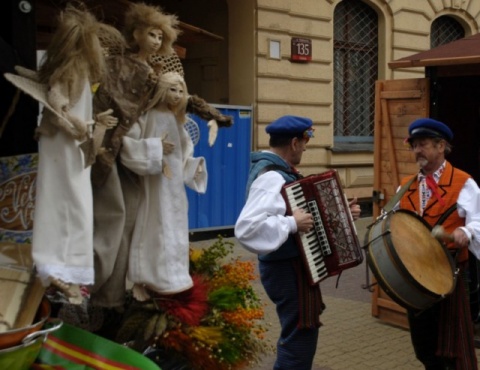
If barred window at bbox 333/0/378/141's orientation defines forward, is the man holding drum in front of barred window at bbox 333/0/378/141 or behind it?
in front

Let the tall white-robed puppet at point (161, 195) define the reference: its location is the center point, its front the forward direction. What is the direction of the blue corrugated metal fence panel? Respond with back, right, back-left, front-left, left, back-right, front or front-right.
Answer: back-left

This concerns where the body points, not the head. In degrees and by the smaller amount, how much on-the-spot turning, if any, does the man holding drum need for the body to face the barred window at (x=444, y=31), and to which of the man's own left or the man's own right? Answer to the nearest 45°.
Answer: approximately 135° to the man's own right

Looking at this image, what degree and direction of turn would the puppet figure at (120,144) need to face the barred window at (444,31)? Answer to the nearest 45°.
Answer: approximately 90° to its left

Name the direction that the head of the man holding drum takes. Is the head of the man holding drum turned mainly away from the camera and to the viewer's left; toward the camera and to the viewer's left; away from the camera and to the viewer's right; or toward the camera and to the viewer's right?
toward the camera and to the viewer's left

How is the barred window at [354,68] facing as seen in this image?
toward the camera

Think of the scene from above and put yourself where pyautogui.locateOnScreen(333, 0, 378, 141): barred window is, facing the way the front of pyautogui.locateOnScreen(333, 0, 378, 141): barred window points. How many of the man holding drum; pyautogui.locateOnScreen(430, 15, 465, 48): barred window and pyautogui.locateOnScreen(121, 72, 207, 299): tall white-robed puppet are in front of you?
2

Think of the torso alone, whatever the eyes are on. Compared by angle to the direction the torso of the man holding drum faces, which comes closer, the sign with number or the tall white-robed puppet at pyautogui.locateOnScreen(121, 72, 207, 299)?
the tall white-robed puppet

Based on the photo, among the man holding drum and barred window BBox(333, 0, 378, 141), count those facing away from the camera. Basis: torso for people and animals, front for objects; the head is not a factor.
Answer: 0

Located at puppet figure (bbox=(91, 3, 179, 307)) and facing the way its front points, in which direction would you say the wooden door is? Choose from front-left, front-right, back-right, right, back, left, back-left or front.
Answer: left

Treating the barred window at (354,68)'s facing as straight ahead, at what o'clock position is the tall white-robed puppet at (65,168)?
The tall white-robed puppet is roughly at 12 o'clock from the barred window.

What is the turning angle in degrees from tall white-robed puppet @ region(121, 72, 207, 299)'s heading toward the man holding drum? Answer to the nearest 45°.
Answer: approximately 90° to its left

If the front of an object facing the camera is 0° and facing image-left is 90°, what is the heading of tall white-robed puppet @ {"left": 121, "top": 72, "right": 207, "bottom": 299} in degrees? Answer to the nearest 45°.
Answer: approximately 315°

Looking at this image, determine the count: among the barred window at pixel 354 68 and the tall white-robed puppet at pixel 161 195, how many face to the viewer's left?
0

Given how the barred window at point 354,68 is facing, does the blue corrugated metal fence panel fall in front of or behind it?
in front

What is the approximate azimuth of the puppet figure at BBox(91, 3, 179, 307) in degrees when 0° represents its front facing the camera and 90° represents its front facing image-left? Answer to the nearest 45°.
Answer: approximately 315°
